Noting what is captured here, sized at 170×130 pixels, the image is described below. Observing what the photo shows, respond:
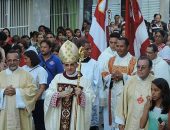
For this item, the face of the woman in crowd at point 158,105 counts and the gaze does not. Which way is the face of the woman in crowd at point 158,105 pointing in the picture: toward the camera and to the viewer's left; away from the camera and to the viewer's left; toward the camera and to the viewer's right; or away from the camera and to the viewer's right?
toward the camera and to the viewer's left

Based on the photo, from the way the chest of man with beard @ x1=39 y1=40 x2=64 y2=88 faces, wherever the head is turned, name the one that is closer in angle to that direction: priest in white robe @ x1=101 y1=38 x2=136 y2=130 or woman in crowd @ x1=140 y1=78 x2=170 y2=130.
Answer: the woman in crowd

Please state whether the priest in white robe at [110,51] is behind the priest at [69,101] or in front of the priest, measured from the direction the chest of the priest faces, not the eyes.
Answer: behind

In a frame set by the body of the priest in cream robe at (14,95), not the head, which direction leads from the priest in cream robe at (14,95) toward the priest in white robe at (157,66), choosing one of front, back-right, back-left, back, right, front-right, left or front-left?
left

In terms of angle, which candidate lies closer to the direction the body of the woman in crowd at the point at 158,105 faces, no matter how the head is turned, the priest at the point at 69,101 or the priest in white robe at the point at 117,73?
the priest

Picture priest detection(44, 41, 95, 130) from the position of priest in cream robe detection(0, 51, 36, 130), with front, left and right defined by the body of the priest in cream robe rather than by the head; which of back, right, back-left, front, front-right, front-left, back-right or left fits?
front-left

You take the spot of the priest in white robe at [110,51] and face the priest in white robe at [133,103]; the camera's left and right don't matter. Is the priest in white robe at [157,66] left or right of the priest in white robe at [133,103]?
left
